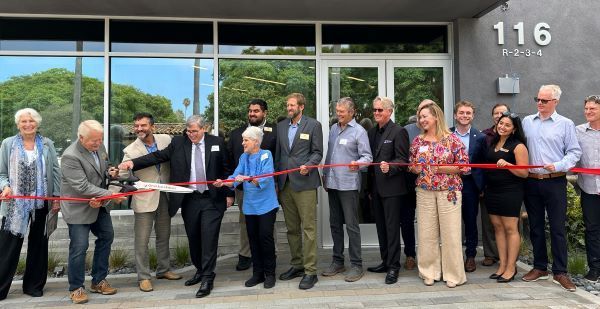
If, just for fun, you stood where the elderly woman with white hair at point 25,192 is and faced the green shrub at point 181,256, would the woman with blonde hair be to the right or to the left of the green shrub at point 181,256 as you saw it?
right

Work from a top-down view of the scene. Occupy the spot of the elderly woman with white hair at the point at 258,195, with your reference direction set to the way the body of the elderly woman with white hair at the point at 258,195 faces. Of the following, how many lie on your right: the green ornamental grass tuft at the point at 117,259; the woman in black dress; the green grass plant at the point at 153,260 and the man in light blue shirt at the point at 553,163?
2

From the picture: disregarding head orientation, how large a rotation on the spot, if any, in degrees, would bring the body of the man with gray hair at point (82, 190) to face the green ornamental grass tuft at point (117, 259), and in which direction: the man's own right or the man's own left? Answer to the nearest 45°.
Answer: approximately 135° to the man's own left

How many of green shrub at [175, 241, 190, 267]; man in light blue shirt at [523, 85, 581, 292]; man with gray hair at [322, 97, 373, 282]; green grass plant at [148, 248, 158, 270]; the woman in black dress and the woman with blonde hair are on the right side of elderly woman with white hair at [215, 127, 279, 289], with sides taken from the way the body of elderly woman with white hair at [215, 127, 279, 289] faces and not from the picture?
2

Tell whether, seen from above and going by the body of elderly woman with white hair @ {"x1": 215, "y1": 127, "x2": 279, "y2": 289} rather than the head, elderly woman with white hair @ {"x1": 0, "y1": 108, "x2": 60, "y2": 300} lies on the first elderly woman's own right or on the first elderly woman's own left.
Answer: on the first elderly woman's own right

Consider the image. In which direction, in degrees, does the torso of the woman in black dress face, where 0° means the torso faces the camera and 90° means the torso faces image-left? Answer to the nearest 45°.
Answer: approximately 45°
